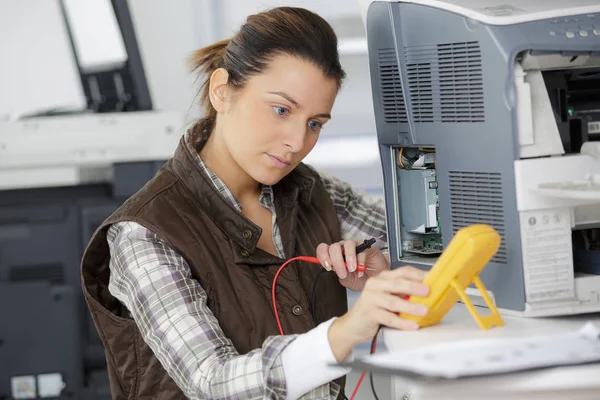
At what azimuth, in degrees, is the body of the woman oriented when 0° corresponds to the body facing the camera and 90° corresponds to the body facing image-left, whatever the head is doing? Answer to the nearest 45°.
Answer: approximately 315°

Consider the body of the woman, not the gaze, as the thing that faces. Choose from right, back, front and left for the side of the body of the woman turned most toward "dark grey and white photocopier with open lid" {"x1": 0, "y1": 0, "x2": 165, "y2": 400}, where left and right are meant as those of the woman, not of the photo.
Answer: back

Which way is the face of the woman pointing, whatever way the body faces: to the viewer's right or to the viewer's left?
to the viewer's right

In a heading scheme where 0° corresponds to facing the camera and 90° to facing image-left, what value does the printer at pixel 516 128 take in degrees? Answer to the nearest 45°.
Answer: approximately 315°
